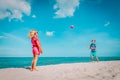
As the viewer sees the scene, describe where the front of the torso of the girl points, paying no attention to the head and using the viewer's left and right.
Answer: facing to the right of the viewer
